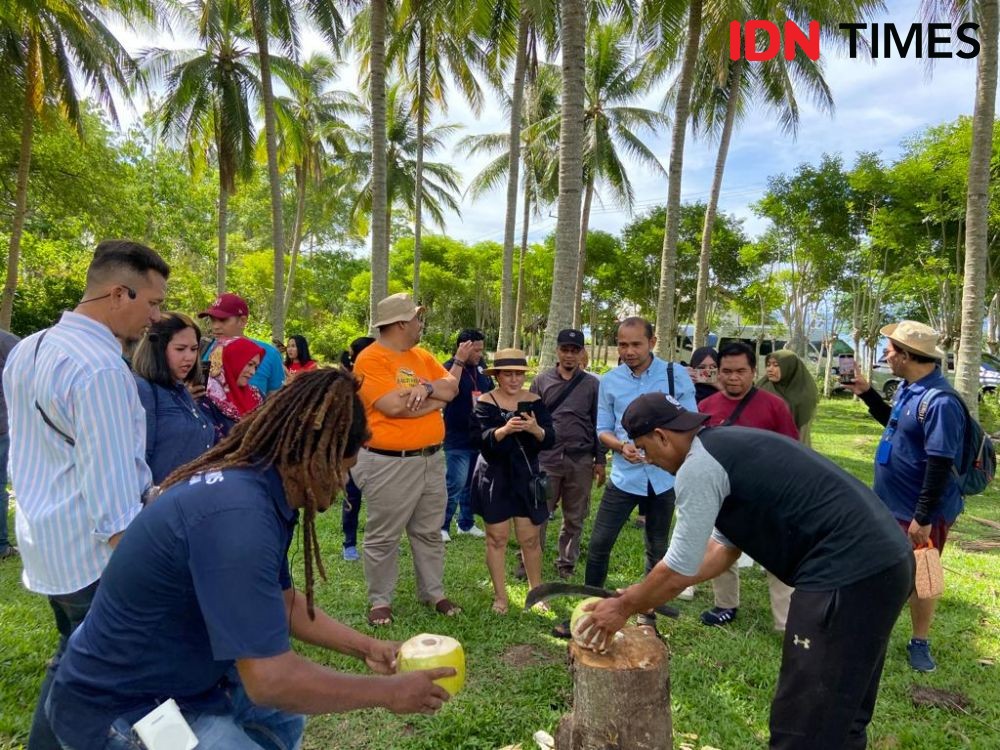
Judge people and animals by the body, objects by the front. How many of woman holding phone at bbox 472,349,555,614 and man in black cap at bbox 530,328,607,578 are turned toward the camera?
2

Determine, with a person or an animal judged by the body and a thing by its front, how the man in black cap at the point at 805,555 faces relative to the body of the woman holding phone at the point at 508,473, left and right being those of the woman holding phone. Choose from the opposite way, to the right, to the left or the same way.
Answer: to the right

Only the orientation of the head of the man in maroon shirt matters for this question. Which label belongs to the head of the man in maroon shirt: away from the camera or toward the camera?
toward the camera

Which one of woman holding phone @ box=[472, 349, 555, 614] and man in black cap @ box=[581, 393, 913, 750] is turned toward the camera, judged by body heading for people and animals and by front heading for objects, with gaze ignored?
the woman holding phone

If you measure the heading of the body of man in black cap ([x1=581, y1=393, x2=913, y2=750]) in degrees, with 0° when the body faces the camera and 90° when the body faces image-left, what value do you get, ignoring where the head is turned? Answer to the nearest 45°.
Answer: approximately 90°

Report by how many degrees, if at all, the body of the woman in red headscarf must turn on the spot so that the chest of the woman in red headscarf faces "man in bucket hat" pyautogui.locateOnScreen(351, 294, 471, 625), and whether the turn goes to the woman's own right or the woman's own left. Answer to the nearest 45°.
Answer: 0° — they already face them

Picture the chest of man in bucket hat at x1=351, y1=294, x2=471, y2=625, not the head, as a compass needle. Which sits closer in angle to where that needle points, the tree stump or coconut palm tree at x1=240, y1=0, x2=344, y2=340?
the tree stump

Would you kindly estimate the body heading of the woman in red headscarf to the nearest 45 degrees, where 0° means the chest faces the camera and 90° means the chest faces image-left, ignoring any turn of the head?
approximately 315°

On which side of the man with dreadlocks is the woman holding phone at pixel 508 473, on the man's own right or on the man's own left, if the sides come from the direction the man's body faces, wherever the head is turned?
on the man's own left

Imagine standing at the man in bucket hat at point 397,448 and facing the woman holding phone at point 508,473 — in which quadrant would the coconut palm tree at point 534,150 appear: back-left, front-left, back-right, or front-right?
front-left

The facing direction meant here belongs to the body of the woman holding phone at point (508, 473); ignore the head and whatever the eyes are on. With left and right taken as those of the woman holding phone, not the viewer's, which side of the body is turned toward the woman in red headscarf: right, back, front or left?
right

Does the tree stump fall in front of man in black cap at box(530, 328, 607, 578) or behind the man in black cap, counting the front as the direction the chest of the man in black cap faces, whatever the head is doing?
in front

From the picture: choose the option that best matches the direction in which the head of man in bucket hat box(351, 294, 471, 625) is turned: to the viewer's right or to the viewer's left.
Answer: to the viewer's right

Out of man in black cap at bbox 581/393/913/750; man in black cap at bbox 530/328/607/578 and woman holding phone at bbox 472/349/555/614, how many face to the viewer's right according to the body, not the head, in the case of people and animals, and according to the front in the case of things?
0

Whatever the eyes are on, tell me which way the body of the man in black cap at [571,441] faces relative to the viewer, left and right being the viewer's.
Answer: facing the viewer

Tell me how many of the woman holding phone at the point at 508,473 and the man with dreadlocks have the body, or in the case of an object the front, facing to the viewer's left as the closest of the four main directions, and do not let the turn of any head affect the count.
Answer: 0
